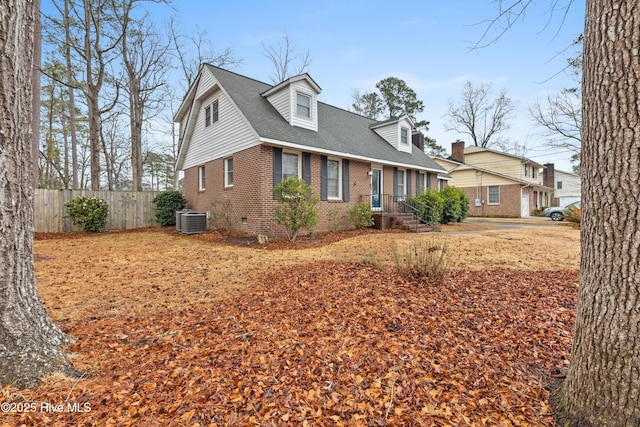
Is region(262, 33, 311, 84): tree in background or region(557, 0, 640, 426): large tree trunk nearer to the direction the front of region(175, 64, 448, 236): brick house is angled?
the large tree trunk

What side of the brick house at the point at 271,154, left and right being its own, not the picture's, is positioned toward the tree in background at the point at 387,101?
left

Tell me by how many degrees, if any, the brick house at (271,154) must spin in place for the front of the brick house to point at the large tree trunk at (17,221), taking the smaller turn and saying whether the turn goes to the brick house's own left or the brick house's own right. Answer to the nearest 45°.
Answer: approximately 45° to the brick house's own right

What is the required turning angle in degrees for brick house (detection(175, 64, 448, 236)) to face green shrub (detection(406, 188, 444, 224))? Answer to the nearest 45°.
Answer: approximately 45° to its left

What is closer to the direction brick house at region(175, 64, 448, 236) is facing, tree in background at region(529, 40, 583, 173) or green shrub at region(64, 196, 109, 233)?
the tree in background

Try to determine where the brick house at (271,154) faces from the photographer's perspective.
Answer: facing the viewer and to the right of the viewer

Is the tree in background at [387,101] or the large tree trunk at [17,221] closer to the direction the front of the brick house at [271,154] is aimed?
the large tree trunk

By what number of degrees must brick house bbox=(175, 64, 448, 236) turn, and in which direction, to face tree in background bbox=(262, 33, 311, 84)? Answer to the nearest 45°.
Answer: approximately 135° to its left

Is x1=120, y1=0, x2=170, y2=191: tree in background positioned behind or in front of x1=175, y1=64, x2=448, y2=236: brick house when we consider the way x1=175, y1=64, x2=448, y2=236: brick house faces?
behind

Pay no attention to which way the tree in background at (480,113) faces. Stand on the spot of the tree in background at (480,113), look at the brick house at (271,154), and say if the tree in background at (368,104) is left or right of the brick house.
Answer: right

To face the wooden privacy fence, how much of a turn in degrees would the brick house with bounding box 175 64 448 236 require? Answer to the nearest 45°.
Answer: approximately 135° to its right

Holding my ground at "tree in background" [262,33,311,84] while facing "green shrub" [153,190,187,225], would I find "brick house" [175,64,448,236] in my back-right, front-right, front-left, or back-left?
front-left

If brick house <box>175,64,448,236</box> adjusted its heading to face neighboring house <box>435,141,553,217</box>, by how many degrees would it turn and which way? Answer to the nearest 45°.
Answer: approximately 90° to its left

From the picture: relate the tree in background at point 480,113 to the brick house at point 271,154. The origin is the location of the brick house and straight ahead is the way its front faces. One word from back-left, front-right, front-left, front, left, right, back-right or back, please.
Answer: left
